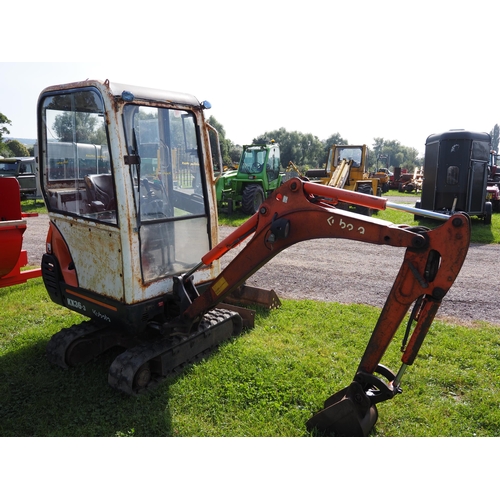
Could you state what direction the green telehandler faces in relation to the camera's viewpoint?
facing the viewer and to the left of the viewer

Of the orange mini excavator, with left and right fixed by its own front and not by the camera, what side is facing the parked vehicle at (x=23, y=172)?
back

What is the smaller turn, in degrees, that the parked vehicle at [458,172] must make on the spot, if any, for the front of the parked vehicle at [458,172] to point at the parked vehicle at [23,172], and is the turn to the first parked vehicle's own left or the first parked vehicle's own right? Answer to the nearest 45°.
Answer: approximately 90° to the first parked vehicle's own right

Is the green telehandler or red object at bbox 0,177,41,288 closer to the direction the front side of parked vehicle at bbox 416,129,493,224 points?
the red object

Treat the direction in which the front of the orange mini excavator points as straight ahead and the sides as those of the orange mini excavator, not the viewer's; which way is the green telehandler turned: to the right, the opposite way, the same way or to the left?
to the right

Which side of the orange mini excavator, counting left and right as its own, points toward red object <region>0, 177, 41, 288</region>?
back

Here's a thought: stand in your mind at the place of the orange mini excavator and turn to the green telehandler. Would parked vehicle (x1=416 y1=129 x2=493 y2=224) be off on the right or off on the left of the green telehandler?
right

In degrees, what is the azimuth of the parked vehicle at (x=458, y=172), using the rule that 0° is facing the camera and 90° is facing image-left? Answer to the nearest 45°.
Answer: approximately 0°

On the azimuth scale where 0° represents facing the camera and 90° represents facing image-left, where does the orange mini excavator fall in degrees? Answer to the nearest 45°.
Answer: approximately 315°

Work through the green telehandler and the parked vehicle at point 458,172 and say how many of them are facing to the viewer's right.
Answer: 0

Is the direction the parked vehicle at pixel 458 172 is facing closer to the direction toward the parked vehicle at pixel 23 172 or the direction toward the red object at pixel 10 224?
the red object

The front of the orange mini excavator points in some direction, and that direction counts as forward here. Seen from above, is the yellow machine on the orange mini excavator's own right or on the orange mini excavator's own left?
on the orange mini excavator's own left

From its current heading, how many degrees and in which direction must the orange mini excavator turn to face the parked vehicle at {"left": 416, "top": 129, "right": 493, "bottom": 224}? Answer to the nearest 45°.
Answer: approximately 90° to its left

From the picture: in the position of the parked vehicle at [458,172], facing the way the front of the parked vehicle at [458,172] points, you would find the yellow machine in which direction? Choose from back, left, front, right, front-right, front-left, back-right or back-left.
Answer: back-right

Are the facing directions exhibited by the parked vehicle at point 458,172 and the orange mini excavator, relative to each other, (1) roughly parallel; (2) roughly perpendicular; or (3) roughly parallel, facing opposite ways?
roughly perpendicular
